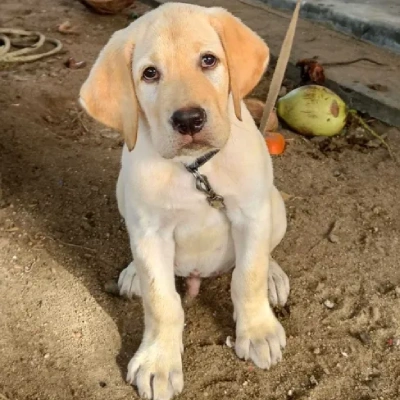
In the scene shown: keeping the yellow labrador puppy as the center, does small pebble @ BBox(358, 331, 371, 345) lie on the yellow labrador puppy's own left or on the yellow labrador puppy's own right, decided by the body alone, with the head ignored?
on the yellow labrador puppy's own left

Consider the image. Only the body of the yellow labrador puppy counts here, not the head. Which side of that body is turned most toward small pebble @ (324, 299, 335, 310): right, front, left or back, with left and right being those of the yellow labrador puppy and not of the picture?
left

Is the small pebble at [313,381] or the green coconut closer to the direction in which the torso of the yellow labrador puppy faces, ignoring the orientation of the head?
the small pebble

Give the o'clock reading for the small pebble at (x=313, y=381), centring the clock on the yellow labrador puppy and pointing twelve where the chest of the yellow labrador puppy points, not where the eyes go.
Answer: The small pebble is roughly at 10 o'clock from the yellow labrador puppy.

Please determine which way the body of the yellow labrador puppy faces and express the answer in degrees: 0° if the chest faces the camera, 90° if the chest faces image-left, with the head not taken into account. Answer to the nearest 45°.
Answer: approximately 0°

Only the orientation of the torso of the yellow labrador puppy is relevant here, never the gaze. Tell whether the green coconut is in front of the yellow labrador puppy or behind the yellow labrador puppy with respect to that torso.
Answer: behind
